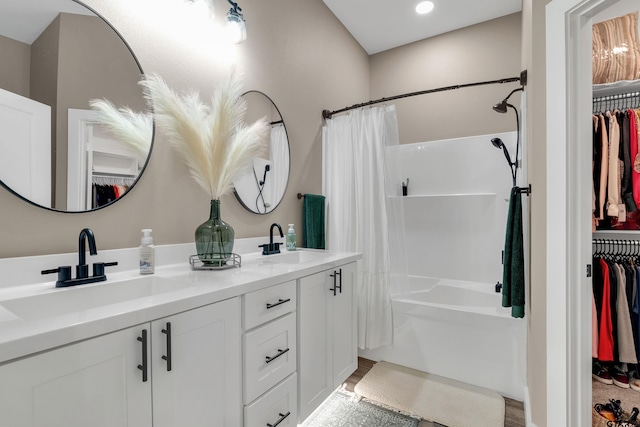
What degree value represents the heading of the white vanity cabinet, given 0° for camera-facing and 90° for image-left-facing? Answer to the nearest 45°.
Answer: approximately 315°

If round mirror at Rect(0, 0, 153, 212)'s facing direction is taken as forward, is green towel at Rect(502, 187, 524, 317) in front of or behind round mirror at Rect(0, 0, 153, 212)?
in front

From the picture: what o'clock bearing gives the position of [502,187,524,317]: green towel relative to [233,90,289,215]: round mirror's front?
The green towel is roughly at 11 o'clock from the round mirror.

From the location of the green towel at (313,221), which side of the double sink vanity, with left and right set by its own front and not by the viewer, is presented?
left

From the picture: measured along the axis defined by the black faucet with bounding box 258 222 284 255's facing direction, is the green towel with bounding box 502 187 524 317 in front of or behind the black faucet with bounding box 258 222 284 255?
in front

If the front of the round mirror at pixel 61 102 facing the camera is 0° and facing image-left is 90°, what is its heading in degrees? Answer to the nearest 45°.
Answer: approximately 315°
